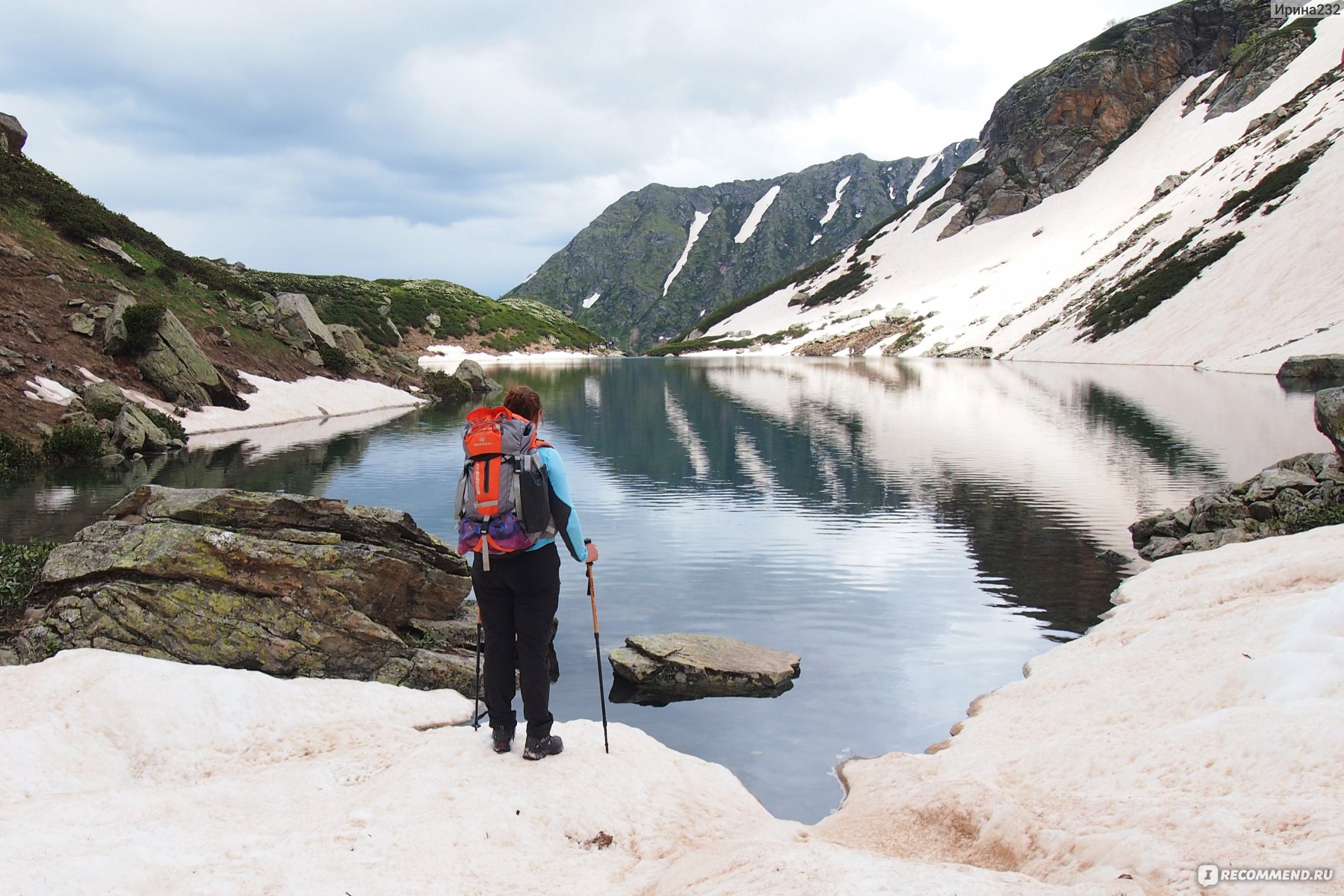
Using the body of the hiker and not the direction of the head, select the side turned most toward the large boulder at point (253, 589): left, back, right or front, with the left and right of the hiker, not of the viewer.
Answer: left

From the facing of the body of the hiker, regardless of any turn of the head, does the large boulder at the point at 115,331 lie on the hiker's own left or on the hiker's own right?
on the hiker's own left

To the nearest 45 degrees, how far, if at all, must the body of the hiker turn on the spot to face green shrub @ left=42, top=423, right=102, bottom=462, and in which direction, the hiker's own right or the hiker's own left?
approximately 90° to the hiker's own left

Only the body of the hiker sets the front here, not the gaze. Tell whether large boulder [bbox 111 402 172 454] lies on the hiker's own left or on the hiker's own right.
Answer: on the hiker's own left

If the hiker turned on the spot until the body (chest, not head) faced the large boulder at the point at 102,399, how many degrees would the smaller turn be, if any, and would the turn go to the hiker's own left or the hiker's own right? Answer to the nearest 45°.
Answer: approximately 90° to the hiker's own left

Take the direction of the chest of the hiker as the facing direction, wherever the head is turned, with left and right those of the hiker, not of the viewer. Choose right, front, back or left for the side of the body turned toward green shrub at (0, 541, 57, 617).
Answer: left

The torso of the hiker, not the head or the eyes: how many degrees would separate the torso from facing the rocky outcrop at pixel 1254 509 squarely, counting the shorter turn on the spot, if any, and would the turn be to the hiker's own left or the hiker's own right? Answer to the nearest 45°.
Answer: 0° — they already face it

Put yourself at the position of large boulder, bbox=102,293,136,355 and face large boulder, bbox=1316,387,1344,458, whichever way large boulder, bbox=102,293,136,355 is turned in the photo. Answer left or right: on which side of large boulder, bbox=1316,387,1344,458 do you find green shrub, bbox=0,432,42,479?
right

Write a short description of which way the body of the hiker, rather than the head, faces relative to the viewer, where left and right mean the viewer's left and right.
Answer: facing away from the viewer and to the right of the viewer

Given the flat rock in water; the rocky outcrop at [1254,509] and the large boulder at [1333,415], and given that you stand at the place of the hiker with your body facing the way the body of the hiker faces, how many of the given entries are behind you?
0

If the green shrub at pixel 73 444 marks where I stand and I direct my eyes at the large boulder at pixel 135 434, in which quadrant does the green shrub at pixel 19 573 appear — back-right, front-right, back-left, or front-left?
back-right
